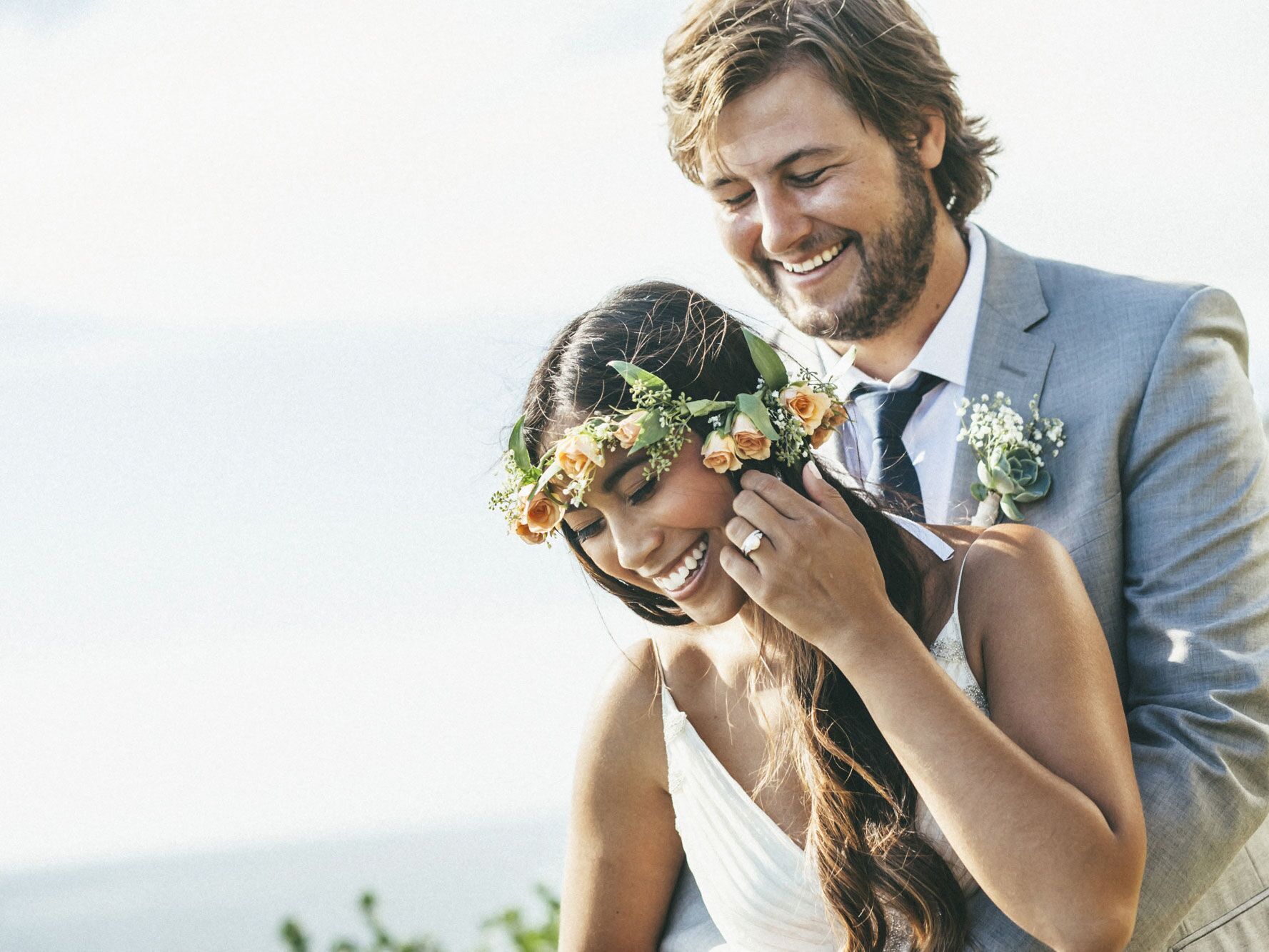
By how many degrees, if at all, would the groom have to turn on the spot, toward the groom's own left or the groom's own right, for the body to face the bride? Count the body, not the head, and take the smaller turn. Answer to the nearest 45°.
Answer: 0° — they already face them

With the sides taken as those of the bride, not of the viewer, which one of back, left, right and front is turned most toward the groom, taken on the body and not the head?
back

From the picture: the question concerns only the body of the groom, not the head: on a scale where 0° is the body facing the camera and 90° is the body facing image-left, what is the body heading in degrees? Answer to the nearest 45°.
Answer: approximately 45°

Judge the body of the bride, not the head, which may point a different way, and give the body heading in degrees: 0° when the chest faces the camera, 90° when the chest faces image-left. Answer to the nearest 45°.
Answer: approximately 45°
